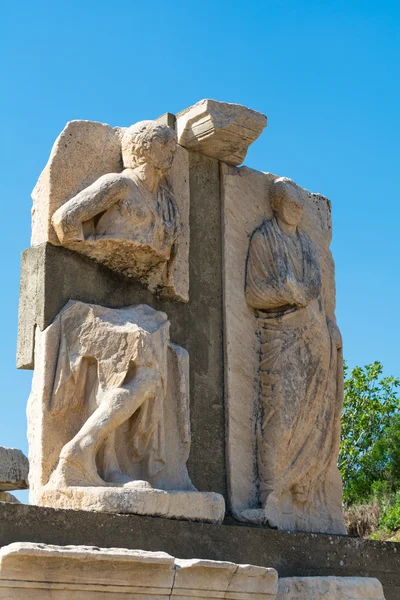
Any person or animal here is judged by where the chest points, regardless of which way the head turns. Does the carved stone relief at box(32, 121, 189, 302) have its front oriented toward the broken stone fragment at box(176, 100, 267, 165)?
no

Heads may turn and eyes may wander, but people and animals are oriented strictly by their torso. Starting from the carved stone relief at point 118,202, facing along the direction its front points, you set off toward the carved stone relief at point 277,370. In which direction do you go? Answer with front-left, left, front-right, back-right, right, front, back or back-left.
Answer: left

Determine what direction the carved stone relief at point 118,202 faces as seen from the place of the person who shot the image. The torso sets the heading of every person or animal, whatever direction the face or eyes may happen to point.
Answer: facing the viewer and to the right of the viewer
